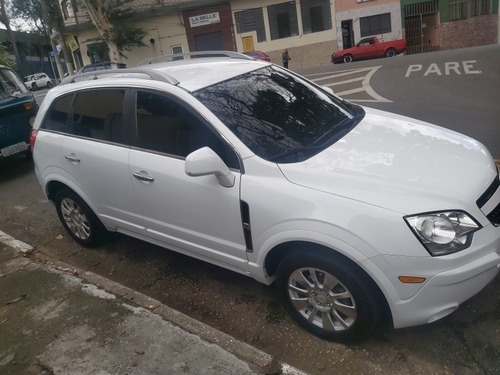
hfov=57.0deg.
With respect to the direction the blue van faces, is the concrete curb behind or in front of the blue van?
in front

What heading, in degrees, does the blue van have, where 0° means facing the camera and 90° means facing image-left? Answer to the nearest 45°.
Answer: approximately 315°

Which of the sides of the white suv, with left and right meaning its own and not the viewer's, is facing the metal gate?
left

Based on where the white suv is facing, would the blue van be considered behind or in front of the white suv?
behind

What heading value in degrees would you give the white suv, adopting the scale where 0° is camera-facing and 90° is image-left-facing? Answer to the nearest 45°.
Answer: approximately 315°

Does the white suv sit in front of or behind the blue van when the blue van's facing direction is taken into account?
in front

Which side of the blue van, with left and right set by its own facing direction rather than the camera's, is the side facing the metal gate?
left

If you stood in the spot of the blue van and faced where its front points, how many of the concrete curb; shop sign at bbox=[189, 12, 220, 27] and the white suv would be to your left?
1

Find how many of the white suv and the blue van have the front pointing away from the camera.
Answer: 0

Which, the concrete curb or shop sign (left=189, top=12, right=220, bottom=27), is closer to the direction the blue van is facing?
the concrete curb
